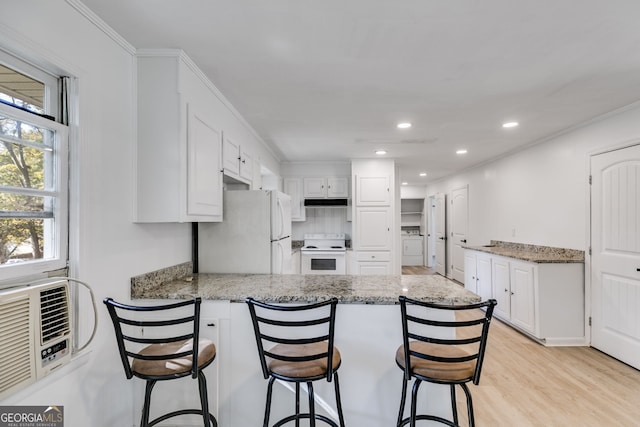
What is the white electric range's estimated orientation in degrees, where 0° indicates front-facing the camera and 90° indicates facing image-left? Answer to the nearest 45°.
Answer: approximately 0°

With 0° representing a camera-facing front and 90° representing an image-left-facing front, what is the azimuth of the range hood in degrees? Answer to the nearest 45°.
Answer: approximately 0°

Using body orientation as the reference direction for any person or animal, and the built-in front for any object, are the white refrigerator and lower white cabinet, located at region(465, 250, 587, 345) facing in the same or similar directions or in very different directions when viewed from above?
very different directions

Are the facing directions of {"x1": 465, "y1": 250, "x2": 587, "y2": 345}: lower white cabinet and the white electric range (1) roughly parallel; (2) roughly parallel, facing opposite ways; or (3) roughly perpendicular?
roughly perpendicular
